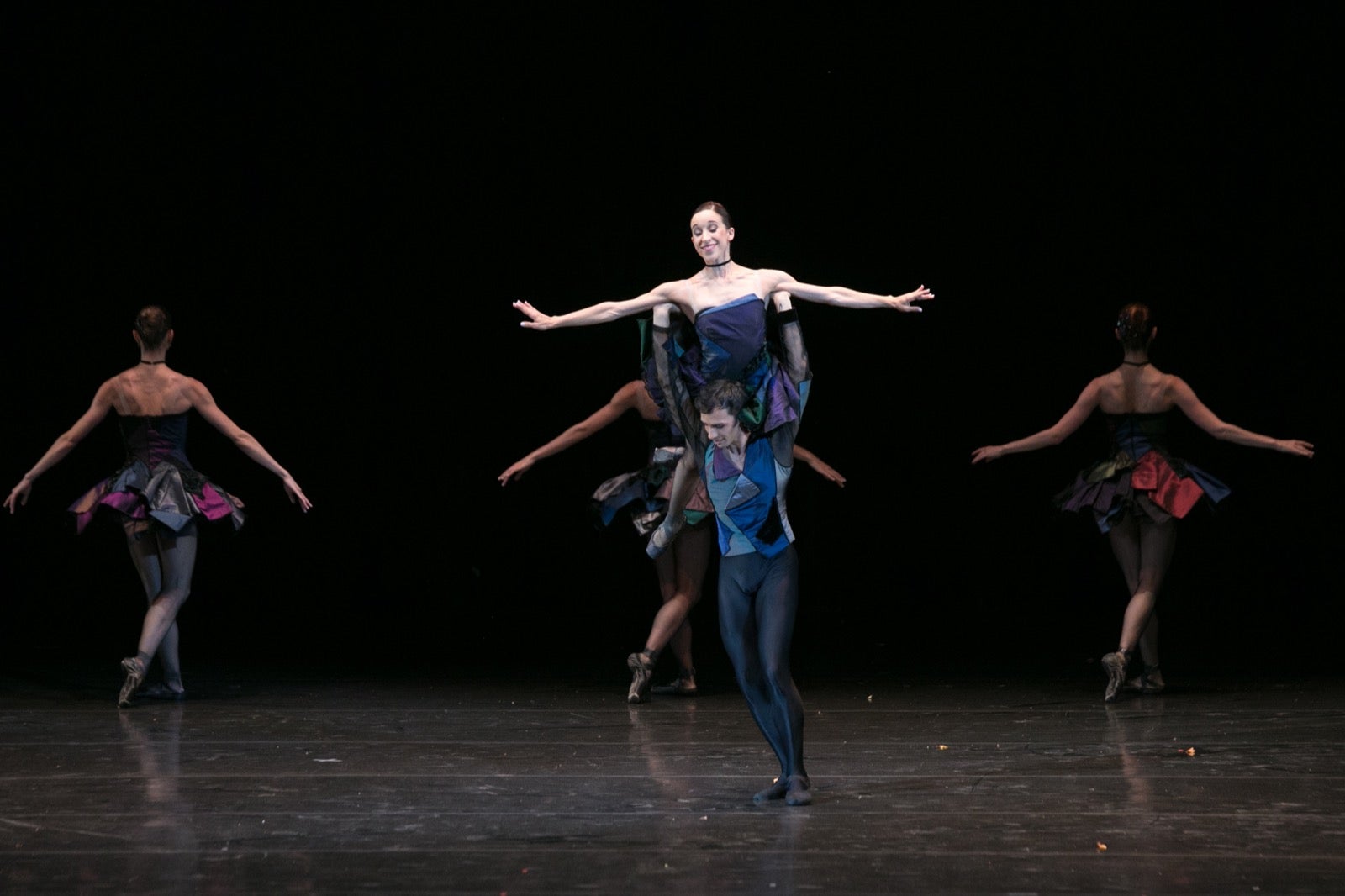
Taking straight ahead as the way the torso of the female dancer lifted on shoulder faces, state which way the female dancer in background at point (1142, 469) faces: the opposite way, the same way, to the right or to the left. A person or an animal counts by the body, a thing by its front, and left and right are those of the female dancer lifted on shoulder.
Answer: the opposite way

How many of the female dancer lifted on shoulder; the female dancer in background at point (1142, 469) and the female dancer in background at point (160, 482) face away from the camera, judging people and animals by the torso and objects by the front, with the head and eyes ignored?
2

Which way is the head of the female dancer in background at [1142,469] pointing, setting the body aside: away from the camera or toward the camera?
away from the camera

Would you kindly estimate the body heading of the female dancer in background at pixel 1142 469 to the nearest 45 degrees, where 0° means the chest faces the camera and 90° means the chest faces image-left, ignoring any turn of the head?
approximately 180°

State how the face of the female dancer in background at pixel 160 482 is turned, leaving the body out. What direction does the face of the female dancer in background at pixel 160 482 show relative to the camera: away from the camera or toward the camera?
away from the camera

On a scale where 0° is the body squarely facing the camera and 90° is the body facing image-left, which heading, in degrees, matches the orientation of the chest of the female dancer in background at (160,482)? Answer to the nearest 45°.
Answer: approximately 180°

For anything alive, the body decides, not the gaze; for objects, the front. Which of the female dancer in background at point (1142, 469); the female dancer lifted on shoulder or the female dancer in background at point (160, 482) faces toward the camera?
the female dancer lifted on shoulder

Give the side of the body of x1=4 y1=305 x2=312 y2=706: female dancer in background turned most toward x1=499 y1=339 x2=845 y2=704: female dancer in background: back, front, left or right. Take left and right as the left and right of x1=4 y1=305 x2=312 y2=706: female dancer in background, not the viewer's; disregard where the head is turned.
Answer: right

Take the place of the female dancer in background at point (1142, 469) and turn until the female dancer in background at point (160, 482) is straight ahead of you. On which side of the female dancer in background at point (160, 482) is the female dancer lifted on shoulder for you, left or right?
left

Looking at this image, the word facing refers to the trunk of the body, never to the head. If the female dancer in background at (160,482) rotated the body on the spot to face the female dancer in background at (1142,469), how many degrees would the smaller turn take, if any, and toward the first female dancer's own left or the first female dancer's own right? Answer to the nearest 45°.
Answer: approximately 90° to the first female dancer's own right

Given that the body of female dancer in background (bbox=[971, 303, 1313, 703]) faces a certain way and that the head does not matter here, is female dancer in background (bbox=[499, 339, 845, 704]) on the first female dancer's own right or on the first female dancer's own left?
on the first female dancer's own left

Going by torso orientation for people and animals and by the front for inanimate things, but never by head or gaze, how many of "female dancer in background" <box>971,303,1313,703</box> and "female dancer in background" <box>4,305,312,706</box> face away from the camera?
2

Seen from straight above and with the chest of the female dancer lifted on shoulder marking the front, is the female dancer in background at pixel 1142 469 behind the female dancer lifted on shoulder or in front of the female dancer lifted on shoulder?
behind

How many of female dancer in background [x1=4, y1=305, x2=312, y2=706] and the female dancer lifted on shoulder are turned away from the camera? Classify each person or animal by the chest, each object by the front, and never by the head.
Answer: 1

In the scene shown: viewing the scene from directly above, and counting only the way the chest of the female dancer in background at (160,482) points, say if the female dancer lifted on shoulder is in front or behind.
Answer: behind

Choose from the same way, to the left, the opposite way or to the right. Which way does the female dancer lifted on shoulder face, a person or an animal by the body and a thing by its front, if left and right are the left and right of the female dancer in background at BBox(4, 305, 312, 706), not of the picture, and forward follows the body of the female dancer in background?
the opposite way
